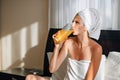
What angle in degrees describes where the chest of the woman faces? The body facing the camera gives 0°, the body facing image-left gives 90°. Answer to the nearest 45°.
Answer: approximately 45°

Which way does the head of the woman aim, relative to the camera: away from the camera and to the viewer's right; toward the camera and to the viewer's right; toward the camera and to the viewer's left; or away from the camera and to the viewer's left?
toward the camera and to the viewer's left

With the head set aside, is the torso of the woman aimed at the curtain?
no

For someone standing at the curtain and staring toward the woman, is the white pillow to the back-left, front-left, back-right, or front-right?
front-left
